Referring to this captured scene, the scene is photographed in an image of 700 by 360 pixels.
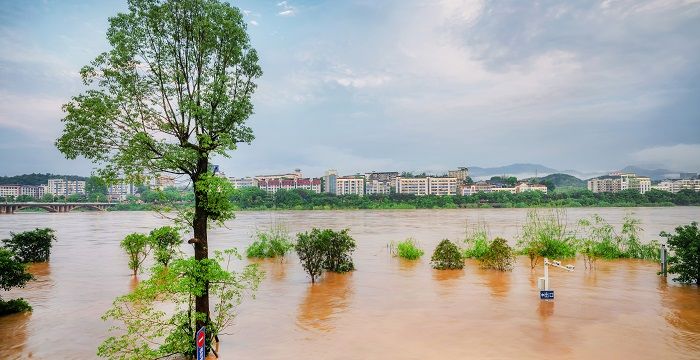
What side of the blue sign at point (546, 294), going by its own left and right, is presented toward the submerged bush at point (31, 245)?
right

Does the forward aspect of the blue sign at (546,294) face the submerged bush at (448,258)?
no

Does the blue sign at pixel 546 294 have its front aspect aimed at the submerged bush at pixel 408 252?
no

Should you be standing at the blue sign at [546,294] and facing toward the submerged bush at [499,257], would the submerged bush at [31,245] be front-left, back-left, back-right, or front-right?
front-left

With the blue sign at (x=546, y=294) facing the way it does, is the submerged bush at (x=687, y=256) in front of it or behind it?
behind

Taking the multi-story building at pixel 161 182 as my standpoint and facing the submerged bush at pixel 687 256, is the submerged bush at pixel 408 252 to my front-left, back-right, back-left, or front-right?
front-right

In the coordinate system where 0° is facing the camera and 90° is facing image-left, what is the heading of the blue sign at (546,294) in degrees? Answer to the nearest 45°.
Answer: approximately 0°

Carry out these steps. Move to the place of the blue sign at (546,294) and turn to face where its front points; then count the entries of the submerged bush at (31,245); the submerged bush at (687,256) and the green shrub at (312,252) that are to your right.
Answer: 2

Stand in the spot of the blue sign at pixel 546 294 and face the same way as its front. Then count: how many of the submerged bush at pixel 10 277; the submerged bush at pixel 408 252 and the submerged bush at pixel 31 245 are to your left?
0

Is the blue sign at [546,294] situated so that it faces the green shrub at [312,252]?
no
